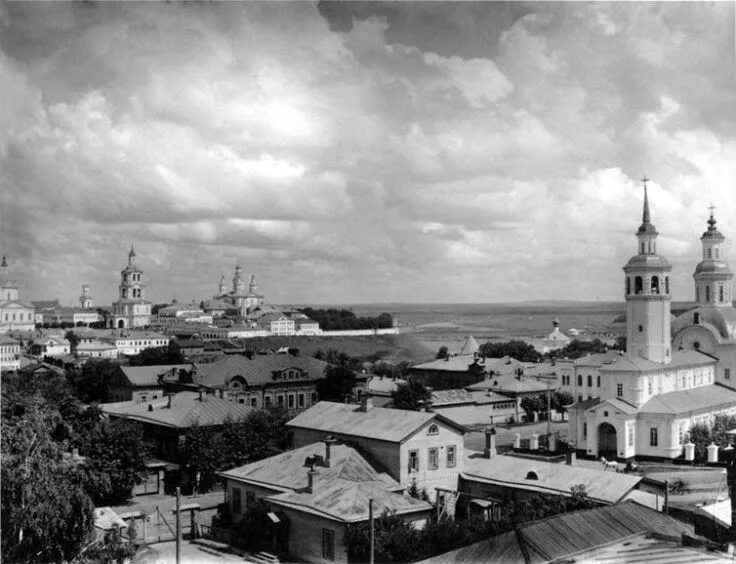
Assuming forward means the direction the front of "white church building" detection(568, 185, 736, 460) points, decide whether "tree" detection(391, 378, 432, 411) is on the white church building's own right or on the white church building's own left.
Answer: on the white church building's own right

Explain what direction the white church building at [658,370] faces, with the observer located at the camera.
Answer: facing the viewer and to the left of the viewer

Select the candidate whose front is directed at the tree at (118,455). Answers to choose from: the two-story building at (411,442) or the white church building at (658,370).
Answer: the white church building

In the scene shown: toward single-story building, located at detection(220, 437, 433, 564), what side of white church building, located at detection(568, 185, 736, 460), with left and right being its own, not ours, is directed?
front

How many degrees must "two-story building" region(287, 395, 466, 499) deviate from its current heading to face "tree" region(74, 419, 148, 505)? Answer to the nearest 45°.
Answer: approximately 135° to its right

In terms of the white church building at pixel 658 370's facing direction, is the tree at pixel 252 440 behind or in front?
in front

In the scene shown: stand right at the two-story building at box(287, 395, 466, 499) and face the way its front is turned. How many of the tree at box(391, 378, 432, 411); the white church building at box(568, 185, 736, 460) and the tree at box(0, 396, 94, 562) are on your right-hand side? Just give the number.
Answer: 1

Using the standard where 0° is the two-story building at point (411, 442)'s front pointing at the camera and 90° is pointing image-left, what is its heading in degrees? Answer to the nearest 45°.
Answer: approximately 315°

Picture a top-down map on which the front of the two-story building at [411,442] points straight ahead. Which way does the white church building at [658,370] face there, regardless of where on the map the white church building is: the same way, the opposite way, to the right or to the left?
to the right

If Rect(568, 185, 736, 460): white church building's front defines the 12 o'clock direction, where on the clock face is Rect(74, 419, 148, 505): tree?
The tree is roughly at 12 o'clock from the white church building.

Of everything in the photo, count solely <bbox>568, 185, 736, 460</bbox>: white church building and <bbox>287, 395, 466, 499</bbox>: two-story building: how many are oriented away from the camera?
0

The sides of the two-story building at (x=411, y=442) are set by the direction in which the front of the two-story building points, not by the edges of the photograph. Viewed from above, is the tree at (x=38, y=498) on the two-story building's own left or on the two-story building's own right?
on the two-story building's own right

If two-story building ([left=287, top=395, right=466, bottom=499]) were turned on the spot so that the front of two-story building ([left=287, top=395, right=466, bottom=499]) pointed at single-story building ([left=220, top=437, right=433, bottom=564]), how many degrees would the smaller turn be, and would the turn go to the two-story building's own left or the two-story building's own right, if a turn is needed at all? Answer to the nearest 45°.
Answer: approximately 90° to the two-story building's own right

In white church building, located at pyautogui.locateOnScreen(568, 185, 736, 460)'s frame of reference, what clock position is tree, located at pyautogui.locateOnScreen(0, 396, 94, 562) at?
The tree is roughly at 11 o'clock from the white church building.

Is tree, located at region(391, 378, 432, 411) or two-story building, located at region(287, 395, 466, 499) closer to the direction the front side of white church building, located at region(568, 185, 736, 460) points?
the two-story building
